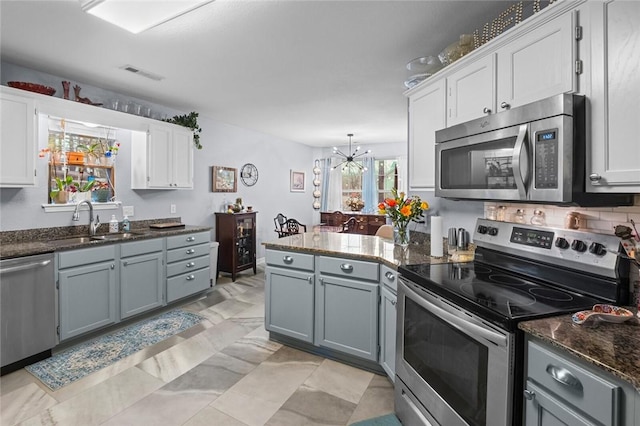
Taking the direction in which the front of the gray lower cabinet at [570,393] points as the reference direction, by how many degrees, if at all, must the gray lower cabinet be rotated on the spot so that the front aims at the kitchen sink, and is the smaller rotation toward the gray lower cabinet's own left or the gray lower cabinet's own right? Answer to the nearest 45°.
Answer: approximately 45° to the gray lower cabinet's own right

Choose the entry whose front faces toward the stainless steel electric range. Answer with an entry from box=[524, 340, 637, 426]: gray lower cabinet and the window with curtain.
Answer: the window with curtain

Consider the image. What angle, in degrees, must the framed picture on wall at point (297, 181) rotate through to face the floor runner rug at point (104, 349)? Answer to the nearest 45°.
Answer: approximately 45° to its right

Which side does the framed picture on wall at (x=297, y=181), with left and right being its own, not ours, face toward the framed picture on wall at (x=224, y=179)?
right

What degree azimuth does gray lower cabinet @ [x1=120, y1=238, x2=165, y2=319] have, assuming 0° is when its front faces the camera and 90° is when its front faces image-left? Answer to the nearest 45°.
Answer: approximately 315°

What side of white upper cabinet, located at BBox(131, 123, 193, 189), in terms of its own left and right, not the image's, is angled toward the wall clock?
left

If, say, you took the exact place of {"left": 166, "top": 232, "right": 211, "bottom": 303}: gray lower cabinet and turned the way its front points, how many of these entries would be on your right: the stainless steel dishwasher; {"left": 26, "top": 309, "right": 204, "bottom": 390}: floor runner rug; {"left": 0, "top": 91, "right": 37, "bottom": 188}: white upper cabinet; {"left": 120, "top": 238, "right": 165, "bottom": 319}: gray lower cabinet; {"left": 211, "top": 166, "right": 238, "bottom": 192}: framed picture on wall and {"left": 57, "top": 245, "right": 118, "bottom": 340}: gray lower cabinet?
5

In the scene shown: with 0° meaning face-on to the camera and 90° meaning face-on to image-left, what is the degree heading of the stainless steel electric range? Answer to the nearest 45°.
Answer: approximately 45°

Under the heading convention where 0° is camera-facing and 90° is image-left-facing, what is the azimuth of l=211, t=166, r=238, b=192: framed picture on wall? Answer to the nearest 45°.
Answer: approximately 315°
